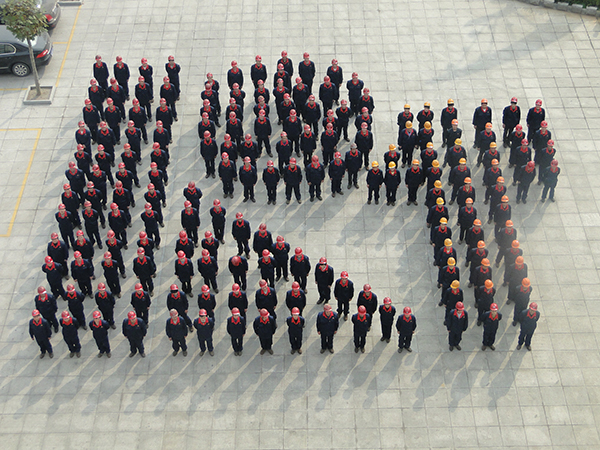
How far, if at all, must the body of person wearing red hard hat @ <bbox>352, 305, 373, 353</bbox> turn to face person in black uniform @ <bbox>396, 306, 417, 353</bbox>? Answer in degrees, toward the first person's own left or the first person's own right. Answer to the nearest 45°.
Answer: approximately 90° to the first person's own left

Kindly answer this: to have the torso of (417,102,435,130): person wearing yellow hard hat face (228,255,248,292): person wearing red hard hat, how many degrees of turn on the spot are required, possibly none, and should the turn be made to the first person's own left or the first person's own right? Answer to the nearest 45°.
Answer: approximately 45° to the first person's own right

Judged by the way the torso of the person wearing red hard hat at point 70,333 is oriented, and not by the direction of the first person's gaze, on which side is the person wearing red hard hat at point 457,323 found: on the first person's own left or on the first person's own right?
on the first person's own left

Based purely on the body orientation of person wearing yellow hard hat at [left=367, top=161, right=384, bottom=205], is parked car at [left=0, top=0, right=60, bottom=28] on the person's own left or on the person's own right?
on the person's own right

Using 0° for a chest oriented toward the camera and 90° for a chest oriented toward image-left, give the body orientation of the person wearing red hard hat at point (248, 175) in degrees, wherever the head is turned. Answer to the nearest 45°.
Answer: approximately 0°

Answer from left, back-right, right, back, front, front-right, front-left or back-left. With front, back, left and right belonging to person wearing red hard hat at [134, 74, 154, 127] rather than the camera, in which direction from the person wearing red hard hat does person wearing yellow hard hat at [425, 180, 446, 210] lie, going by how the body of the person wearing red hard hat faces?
front-left

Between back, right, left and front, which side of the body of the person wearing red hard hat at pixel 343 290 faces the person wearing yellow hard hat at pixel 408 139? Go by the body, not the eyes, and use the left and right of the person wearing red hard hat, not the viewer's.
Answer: back

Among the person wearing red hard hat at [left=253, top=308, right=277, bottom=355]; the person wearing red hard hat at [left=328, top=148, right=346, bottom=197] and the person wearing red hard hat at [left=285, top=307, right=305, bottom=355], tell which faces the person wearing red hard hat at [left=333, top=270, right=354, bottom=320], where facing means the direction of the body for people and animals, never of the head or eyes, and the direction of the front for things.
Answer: the person wearing red hard hat at [left=328, top=148, right=346, bottom=197]

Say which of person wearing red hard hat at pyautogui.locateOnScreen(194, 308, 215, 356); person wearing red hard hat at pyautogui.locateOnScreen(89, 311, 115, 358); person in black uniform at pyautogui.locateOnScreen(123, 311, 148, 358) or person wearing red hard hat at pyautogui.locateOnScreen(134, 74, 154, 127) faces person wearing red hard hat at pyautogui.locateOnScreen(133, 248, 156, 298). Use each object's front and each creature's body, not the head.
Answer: person wearing red hard hat at pyautogui.locateOnScreen(134, 74, 154, 127)

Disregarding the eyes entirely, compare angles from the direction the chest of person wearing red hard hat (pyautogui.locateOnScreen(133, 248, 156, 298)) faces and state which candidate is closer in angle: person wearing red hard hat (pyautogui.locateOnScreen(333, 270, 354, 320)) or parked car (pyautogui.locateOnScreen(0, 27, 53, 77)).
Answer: the person wearing red hard hat
